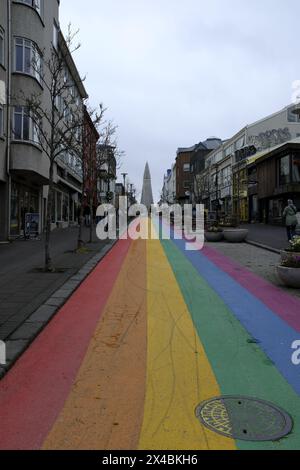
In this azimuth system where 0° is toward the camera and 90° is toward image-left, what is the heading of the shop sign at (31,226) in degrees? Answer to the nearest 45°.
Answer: approximately 0°

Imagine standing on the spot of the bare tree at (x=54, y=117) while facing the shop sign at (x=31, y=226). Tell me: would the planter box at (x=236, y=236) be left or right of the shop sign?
right

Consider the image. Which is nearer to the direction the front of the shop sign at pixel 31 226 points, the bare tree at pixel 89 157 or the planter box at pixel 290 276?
the planter box

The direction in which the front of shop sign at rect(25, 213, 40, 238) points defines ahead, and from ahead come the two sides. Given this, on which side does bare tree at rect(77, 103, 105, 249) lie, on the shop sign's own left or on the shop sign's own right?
on the shop sign's own left

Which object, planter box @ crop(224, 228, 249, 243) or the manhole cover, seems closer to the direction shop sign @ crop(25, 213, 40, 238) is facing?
the manhole cover

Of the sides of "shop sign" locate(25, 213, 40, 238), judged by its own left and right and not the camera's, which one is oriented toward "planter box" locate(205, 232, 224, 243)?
left

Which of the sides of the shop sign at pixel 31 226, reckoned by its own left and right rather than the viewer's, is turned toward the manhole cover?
front

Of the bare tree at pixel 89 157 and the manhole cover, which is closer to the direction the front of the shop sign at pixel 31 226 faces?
the manhole cover

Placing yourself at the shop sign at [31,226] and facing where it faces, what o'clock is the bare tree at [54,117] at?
The bare tree is roughly at 12 o'clock from the shop sign.

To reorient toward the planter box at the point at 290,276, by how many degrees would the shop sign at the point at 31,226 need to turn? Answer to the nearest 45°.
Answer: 0° — it already faces it

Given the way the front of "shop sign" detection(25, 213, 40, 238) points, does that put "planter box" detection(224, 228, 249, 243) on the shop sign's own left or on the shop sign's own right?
on the shop sign's own left

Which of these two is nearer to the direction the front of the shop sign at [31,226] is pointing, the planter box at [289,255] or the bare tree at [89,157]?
the planter box
